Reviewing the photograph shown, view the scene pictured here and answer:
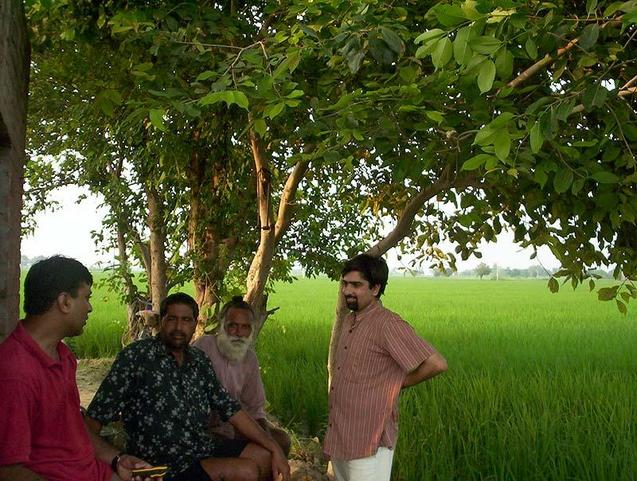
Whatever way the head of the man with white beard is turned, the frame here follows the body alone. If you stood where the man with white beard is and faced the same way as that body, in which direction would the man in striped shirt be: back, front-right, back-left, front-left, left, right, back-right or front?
front-left

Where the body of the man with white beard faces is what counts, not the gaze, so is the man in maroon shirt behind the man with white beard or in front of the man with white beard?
in front

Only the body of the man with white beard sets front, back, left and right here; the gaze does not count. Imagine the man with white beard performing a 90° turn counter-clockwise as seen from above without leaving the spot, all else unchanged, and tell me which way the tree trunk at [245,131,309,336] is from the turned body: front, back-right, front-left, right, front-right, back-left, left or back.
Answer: left

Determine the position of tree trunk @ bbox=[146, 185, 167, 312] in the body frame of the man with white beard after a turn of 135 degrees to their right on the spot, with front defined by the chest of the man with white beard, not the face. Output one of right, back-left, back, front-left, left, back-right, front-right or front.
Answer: front-right

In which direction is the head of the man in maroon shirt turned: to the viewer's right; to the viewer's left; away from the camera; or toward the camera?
to the viewer's right

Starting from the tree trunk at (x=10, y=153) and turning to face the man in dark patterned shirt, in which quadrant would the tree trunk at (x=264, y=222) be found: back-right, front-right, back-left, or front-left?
front-left

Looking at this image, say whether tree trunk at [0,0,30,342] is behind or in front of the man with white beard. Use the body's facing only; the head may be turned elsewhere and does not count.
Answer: in front

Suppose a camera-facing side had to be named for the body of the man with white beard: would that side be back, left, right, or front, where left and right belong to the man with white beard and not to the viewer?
front

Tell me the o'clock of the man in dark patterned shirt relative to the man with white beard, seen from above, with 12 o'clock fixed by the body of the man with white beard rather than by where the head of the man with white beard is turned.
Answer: The man in dark patterned shirt is roughly at 1 o'clock from the man with white beard.
